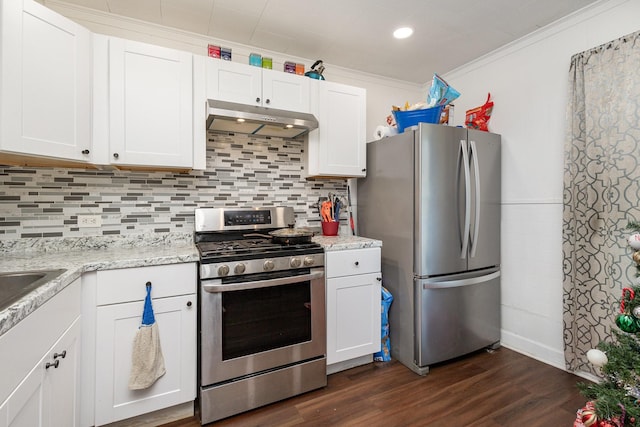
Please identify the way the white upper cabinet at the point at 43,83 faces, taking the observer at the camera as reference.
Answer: facing the viewer and to the right of the viewer

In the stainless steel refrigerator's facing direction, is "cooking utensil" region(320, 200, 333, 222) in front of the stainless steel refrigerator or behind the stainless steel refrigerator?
behind

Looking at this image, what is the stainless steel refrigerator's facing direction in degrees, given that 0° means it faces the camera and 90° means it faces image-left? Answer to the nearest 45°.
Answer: approximately 315°

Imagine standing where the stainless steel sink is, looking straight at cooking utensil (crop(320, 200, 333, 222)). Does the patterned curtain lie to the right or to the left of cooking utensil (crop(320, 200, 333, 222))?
right

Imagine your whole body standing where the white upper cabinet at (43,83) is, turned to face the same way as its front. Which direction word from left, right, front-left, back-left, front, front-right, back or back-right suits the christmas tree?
front

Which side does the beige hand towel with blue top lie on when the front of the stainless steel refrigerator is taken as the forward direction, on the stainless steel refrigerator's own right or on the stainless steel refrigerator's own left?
on the stainless steel refrigerator's own right

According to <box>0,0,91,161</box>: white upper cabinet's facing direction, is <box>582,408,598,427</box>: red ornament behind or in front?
in front

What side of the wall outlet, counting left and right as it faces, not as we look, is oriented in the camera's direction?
front

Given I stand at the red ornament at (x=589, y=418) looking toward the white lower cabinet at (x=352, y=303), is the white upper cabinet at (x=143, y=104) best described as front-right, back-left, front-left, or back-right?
front-left
